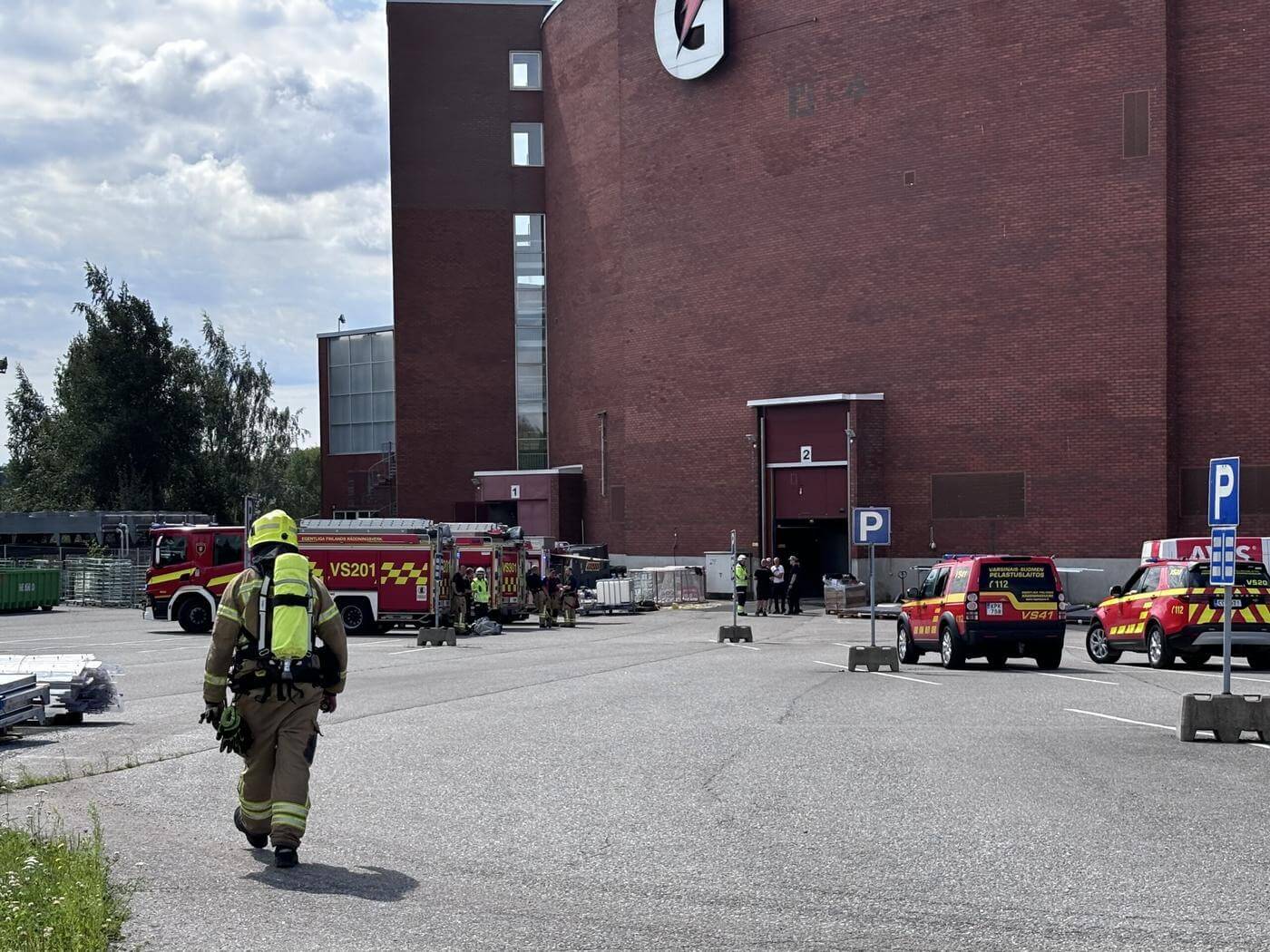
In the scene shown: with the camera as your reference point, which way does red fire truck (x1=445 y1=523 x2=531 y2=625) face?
facing away from the viewer and to the left of the viewer

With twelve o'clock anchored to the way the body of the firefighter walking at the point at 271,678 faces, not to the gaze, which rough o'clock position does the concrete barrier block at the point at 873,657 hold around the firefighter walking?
The concrete barrier block is roughly at 1 o'clock from the firefighter walking.

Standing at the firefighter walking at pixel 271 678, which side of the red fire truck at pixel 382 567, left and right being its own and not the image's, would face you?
left

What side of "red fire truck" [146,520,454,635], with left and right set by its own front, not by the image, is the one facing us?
left

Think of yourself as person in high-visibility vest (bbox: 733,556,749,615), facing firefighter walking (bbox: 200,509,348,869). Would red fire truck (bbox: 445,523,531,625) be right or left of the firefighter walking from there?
right

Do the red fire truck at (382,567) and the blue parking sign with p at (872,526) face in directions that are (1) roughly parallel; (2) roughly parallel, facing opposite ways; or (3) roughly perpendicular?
roughly perpendicular

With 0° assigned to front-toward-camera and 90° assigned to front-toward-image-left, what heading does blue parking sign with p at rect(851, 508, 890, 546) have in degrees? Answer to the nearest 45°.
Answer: approximately 0°

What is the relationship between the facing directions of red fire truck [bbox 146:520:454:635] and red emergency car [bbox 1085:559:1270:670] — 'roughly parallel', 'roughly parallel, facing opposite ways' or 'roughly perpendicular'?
roughly perpendicular

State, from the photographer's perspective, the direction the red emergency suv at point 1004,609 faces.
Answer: facing away from the viewer and to the left of the viewer

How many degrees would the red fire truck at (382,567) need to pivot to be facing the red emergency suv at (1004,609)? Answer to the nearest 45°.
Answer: approximately 135° to its left

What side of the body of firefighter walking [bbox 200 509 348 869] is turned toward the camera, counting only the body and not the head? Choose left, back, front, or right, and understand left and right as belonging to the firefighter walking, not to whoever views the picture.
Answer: back

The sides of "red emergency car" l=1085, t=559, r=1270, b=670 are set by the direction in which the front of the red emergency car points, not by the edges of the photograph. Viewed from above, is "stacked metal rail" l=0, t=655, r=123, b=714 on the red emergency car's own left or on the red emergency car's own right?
on the red emergency car's own left

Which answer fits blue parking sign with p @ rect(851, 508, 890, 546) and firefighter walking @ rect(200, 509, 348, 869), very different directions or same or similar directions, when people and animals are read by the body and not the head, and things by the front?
very different directions
